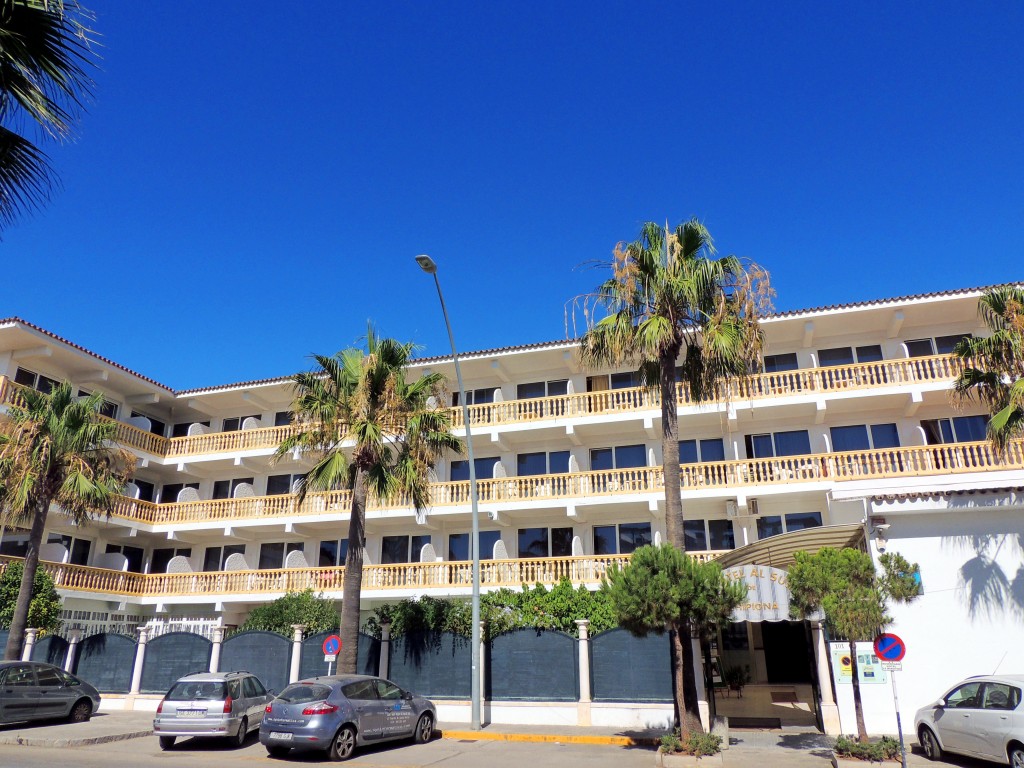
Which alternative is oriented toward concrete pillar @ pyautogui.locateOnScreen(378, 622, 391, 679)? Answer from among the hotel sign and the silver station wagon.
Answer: the silver station wagon

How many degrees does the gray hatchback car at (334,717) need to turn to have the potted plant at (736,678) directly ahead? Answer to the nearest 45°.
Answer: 0° — it already faces it

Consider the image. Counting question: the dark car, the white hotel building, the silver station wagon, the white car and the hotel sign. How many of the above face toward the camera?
2

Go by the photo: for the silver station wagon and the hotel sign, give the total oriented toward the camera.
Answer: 1

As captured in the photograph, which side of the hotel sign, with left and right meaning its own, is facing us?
front

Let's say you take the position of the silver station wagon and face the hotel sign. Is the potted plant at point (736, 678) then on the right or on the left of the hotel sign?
left

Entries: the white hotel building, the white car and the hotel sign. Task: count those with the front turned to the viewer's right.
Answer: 0

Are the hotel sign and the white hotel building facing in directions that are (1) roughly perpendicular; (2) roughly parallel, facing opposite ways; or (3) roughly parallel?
roughly parallel

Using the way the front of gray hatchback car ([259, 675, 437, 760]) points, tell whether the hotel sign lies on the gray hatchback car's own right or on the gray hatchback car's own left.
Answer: on the gray hatchback car's own right

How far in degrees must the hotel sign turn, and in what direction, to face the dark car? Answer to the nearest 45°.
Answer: approximately 90° to its right

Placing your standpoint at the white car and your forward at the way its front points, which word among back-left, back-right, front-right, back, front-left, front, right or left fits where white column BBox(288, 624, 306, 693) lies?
front-left

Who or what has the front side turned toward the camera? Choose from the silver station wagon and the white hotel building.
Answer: the white hotel building

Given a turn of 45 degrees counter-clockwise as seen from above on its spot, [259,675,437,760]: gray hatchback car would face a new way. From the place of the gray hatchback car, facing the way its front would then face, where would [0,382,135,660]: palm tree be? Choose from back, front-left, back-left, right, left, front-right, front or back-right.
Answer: front-left

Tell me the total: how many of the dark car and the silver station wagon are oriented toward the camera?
0

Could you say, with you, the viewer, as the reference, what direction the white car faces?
facing away from the viewer and to the left of the viewer
